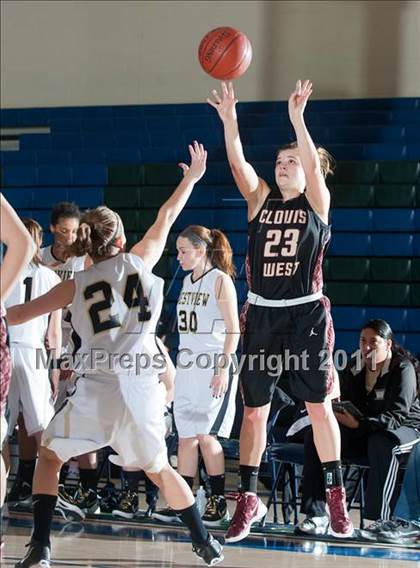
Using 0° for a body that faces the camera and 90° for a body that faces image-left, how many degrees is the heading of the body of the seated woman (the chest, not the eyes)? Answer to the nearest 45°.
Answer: approximately 45°
